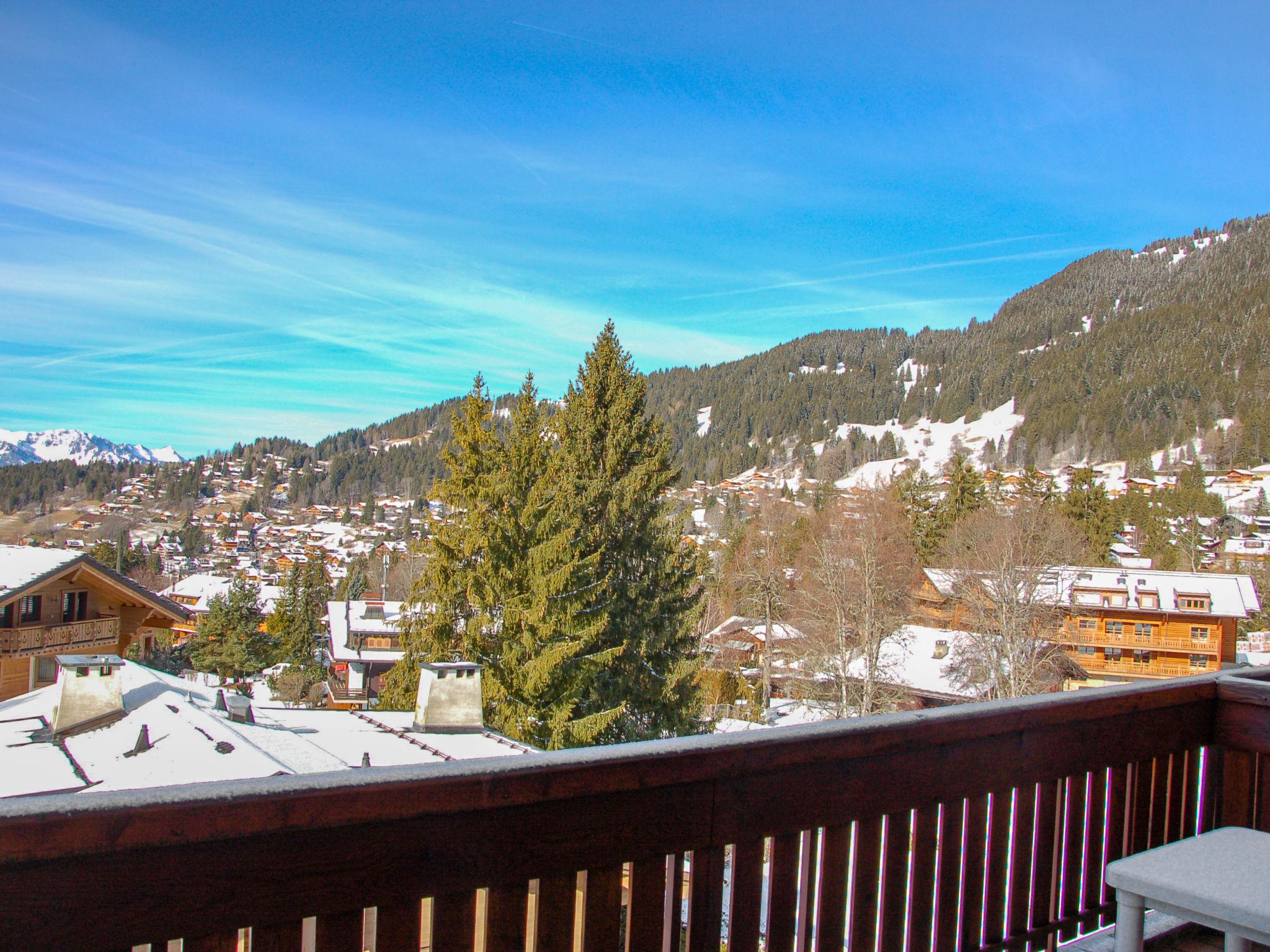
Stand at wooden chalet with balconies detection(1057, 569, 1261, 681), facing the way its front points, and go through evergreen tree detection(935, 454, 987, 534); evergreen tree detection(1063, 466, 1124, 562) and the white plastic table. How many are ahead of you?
1

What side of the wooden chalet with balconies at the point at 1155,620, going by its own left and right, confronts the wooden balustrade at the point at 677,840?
front

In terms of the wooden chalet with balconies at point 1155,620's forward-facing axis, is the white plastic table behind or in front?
in front

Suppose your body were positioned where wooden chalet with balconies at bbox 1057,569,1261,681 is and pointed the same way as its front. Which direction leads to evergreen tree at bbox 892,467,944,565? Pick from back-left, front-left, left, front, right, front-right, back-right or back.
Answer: back-right

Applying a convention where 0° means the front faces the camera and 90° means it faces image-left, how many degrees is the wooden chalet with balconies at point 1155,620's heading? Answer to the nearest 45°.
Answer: approximately 0°

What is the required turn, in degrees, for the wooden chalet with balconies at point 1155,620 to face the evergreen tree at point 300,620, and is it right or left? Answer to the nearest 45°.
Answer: approximately 90° to its right

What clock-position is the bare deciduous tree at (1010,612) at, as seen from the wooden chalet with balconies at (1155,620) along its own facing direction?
The bare deciduous tree is roughly at 1 o'clock from the wooden chalet with balconies.

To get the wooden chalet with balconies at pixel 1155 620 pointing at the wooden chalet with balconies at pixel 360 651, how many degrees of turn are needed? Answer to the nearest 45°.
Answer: approximately 90° to its right

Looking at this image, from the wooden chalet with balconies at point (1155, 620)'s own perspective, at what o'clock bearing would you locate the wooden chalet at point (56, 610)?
The wooden chalet is roughly at 1 o'clock from the wooden chalet with balconies.

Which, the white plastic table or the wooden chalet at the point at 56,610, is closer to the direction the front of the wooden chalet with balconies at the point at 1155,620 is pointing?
the white plastic table

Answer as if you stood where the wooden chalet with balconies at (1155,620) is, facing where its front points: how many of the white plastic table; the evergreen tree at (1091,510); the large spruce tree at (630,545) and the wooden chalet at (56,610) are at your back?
1

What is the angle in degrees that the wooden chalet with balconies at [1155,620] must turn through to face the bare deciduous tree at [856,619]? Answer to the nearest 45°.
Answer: approximately 45° to its right

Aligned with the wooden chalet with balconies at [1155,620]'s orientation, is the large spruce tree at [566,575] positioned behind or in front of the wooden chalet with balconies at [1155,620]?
in front

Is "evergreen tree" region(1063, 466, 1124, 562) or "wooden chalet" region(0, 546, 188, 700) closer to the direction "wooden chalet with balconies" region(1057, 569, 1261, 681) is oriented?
the wooden chalet

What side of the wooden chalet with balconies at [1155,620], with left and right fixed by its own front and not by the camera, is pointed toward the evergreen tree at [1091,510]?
back

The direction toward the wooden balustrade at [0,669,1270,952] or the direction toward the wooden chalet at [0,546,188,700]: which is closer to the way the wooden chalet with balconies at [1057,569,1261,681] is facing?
the wooden balustrade

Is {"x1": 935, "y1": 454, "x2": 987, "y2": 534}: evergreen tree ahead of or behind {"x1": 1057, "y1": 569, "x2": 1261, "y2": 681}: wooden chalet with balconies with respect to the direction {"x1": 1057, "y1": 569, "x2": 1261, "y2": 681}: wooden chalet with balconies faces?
behind
